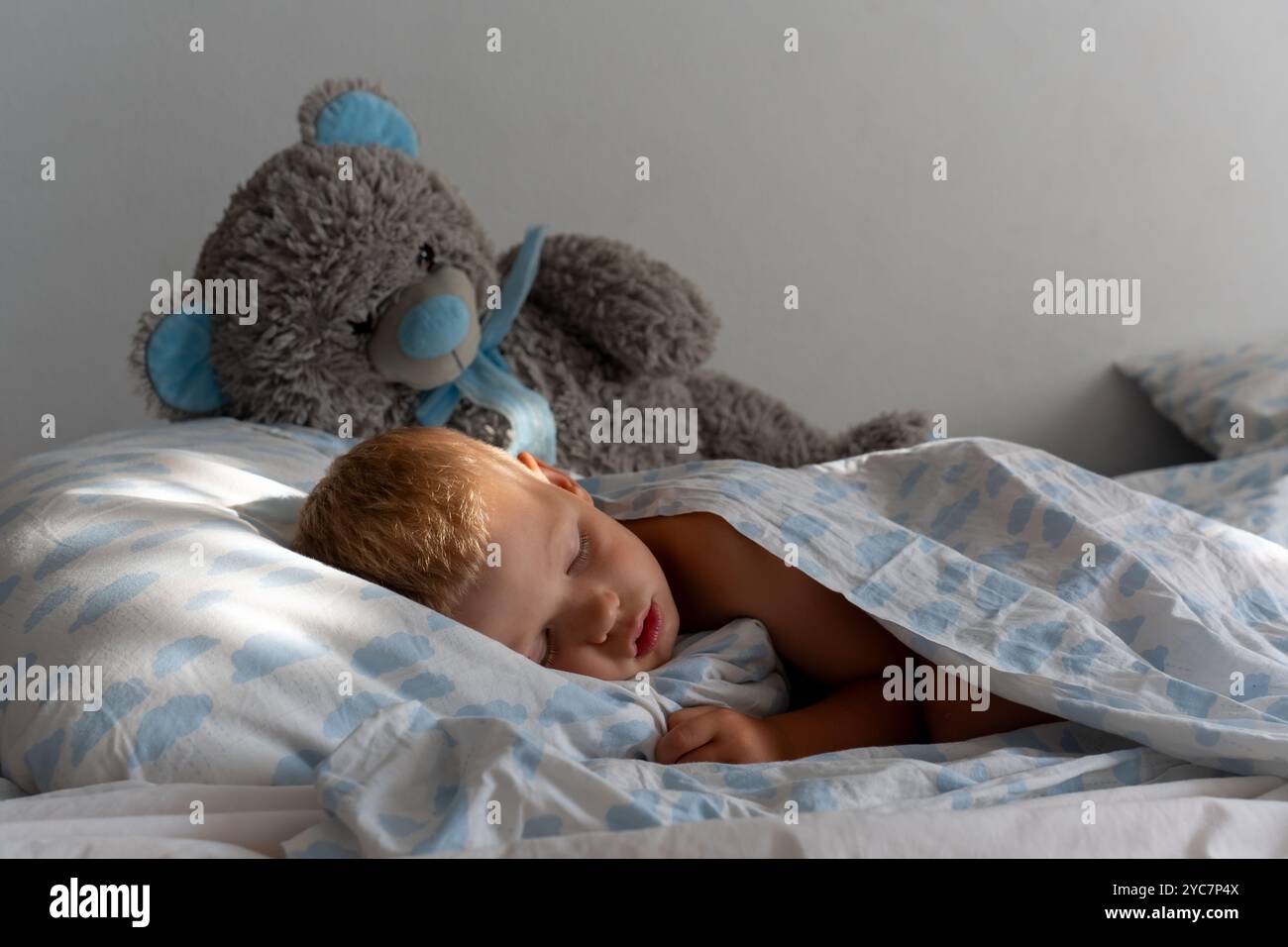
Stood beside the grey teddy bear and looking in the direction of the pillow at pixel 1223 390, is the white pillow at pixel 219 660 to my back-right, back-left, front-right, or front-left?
back-right

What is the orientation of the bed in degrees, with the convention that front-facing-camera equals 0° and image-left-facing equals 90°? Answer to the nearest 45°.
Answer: approximately 270°
